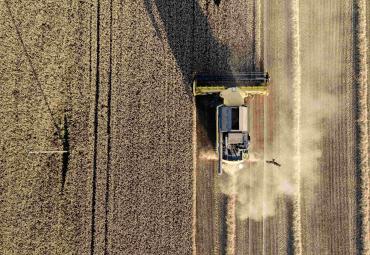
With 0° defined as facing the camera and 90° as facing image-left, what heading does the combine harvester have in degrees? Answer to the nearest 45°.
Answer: approximately 180°
